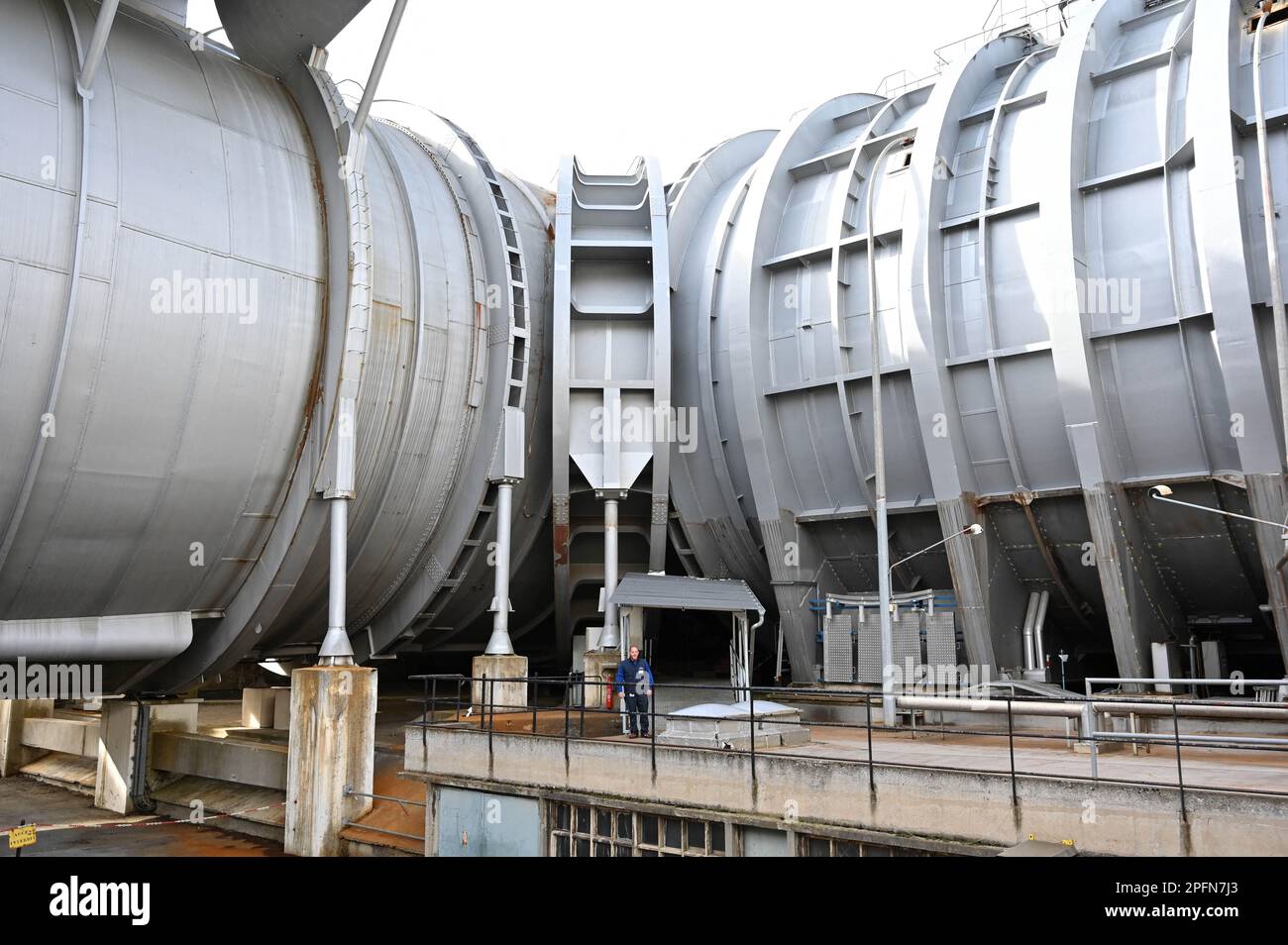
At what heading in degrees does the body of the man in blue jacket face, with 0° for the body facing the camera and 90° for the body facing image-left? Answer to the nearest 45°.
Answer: approximately 0°

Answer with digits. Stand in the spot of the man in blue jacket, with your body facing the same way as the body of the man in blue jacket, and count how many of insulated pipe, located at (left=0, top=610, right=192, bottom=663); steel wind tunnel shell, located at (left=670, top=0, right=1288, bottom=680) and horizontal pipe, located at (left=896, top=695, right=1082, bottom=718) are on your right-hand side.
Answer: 1

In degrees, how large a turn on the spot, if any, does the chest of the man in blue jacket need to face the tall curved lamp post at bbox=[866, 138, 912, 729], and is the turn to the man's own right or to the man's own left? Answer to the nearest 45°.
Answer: approximately 135° to the man's own left

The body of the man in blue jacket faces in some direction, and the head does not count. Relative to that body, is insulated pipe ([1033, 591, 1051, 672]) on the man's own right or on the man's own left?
on the man's own left

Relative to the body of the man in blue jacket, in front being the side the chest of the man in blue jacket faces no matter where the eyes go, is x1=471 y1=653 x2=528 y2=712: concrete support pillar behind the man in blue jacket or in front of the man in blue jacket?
behind

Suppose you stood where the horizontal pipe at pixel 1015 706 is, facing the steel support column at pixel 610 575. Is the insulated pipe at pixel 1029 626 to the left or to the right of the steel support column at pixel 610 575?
right

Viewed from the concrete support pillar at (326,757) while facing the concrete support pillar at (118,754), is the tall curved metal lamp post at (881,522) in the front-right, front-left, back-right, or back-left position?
back-right

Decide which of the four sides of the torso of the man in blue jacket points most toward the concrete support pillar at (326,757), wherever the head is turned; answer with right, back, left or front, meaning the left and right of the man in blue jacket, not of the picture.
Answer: front
